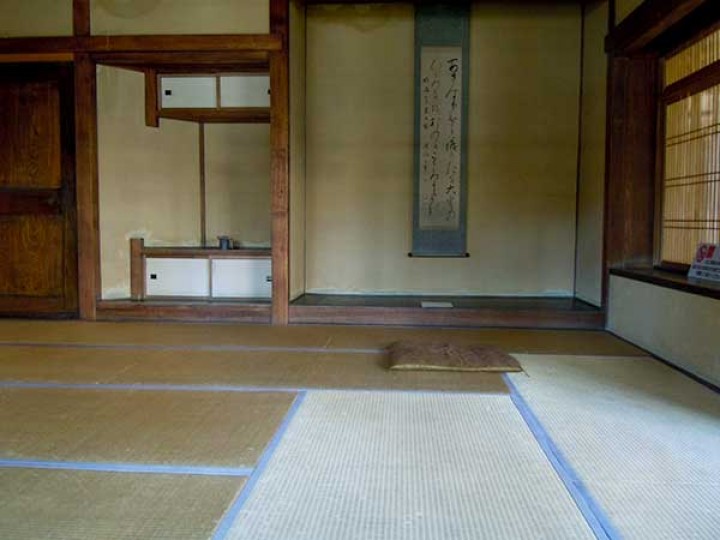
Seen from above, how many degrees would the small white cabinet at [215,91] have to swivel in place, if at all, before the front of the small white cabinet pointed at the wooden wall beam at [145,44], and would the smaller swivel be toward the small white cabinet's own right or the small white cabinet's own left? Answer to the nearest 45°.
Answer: approximately 45° to the small white cabinet's own right

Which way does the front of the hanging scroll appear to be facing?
toward the camera

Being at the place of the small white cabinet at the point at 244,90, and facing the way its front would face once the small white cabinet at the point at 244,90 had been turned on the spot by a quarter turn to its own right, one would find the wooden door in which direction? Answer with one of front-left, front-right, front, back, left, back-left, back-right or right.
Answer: front

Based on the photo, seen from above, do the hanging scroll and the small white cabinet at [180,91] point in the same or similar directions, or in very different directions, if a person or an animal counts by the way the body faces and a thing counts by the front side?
same or similar directions

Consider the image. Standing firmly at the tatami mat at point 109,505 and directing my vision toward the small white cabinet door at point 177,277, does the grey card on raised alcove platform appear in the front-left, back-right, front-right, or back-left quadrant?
front-right

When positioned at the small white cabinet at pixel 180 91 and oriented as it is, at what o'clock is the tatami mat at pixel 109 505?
The tatami mat is roughly at 12 o'clock from the small white cabinet.

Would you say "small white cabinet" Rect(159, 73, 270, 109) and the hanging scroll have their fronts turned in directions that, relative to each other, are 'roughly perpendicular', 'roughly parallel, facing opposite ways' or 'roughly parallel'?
roughly parallel

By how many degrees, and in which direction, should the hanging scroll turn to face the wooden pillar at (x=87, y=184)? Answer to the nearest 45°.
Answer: approximately 90° to its right

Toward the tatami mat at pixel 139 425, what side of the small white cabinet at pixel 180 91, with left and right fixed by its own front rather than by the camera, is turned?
front

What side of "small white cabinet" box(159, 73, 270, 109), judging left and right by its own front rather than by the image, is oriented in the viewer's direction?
front

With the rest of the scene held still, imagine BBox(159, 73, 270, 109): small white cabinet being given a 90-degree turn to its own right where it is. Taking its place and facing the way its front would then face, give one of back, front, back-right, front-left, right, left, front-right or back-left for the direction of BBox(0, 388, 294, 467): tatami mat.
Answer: left

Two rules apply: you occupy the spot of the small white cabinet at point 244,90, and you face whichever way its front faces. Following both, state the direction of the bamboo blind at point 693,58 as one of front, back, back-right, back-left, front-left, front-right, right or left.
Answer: front-left

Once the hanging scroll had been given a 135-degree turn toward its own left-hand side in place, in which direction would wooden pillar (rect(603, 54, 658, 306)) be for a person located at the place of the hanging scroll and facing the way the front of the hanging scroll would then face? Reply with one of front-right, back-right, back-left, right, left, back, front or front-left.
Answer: right
